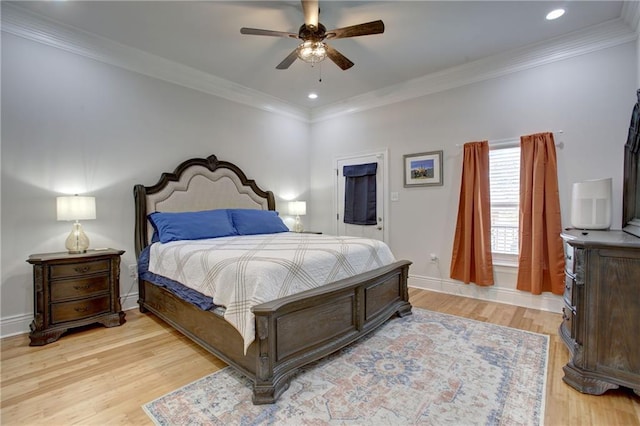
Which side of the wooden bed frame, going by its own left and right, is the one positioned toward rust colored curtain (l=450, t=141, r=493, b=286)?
left

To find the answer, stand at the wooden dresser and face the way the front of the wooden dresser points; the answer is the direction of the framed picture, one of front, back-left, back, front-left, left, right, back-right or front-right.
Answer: front-right

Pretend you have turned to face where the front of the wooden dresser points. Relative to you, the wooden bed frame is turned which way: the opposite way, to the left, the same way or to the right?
the opposite way

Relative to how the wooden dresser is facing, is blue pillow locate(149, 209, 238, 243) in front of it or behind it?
in front

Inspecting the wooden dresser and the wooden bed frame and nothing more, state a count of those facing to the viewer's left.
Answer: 1

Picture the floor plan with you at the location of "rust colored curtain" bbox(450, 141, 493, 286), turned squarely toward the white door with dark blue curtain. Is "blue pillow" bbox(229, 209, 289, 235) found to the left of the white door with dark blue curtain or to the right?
left

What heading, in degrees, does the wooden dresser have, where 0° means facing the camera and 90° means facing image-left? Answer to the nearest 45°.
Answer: approximately 90°

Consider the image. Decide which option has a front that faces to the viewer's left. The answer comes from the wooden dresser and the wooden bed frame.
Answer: the wooden dresser

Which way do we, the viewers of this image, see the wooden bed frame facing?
facing the viewer and to the right of the viewer

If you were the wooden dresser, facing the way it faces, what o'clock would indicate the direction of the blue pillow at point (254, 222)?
The blue pillow is roughly at 12 o'clock from the wooden dresser.

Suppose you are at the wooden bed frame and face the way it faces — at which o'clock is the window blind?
The window blind is roughly at 10 o'clock from the wooden bed frame.
